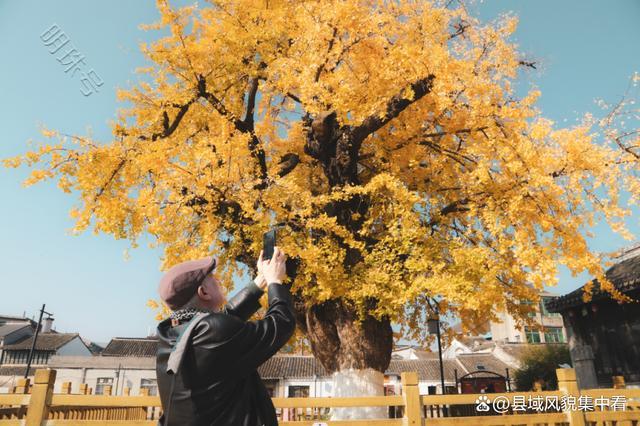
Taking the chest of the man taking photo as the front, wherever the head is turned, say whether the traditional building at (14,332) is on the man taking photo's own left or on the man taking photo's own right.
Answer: on the man taking photo's own left

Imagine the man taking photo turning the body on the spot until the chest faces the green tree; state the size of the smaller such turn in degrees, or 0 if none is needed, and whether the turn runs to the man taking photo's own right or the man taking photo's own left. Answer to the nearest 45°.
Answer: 0° — they already face it

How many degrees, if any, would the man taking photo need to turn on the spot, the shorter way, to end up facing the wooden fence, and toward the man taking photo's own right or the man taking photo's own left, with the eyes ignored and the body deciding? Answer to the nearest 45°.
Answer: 0° — they already face it

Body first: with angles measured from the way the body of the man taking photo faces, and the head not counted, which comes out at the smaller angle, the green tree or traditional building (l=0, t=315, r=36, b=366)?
the green tree

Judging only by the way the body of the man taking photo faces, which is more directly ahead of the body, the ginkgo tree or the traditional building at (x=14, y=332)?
the ginkgo tree

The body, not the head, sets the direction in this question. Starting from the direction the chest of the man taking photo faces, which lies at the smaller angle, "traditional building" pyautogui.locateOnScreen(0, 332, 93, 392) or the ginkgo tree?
the ginkgo tree

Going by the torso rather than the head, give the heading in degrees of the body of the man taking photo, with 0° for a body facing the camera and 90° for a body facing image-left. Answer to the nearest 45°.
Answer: approximately 225°

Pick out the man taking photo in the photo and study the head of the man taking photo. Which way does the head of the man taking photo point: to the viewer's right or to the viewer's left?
to the viewer's right
